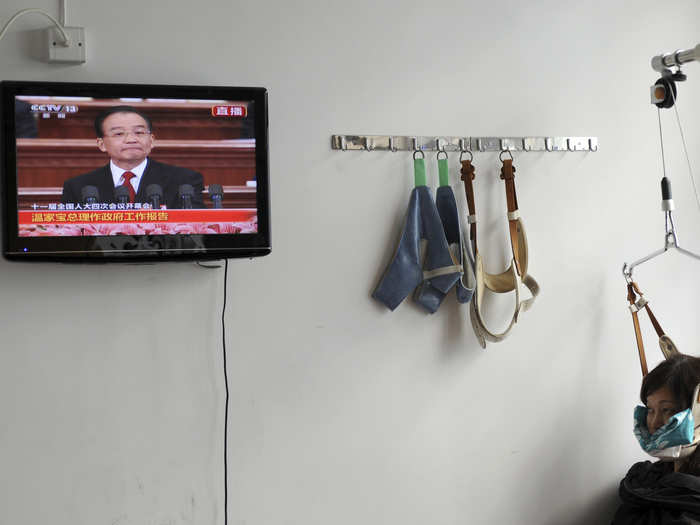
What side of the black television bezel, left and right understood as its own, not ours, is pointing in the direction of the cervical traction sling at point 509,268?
left

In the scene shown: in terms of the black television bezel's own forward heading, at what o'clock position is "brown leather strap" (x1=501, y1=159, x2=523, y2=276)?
The brown leather strap is roughly at 9 o'clock from the black television bezel.

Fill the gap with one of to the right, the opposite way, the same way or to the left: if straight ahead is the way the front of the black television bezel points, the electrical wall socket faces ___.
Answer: the same way

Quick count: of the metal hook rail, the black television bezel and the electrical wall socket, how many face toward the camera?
3

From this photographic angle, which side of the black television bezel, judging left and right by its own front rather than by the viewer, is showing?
front

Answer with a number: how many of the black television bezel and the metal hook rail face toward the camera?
2

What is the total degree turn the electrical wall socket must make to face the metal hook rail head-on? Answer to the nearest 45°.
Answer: approximately 90° to its left

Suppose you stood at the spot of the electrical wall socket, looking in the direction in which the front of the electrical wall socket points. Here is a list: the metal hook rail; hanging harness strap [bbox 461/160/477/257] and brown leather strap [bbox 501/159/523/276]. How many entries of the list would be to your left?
3

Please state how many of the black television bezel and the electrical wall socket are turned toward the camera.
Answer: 2
